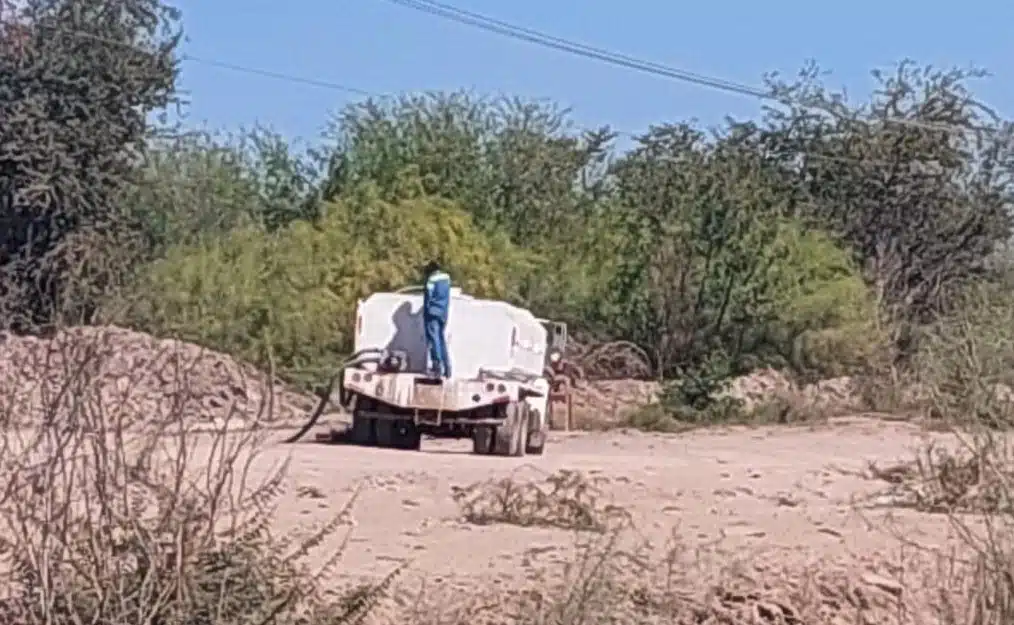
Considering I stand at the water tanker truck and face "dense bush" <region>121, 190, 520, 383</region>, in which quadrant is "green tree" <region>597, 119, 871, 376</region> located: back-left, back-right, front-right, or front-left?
front-right

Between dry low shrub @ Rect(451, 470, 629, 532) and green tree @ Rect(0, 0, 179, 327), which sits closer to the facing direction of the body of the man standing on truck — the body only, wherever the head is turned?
the green tree

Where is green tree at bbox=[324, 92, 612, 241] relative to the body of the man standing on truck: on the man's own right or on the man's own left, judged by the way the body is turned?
on the man's own right

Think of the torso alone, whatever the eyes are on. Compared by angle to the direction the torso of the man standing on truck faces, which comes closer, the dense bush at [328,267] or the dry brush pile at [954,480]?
the dense bush

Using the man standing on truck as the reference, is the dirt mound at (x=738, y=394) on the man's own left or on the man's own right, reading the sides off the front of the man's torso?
on the man's own right
